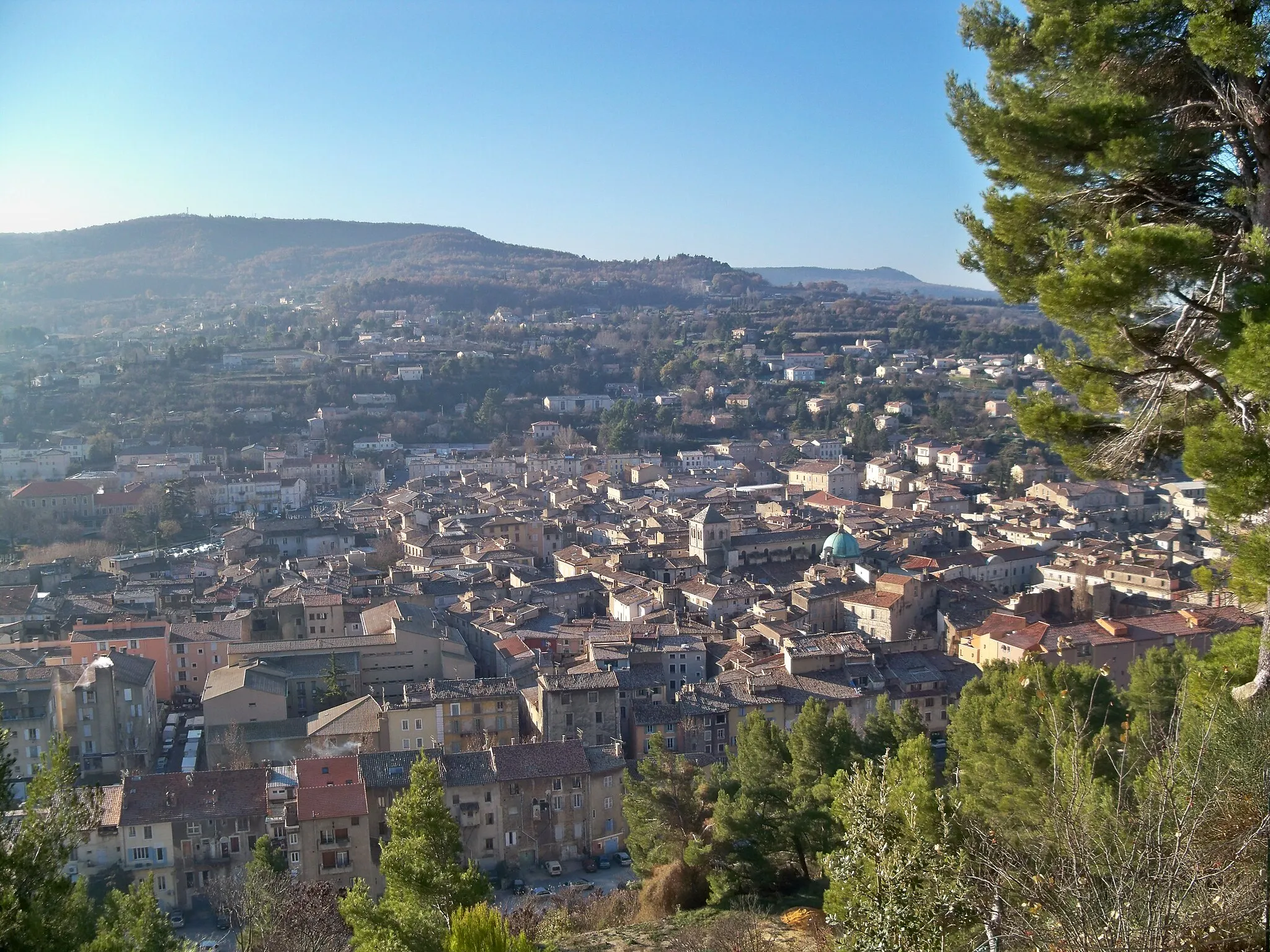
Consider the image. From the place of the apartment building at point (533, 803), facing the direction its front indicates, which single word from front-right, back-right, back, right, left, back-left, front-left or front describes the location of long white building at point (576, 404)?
back

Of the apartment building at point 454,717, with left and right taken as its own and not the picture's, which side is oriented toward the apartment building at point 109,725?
right

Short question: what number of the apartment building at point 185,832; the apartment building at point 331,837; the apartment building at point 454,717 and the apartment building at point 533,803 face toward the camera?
4

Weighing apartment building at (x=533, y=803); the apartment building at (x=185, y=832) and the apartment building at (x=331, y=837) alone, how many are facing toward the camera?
3

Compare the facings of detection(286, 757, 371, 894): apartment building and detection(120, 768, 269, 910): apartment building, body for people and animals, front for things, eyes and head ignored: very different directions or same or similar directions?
same or similar directions

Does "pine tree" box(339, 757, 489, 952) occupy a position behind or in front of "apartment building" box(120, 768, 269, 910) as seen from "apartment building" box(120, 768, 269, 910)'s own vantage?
in front

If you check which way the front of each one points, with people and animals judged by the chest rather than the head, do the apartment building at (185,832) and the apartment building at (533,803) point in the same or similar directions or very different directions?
same or similar directions

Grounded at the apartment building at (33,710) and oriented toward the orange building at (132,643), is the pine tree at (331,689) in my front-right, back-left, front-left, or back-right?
front-right

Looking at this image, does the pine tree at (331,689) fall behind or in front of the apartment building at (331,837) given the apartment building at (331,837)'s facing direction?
behind

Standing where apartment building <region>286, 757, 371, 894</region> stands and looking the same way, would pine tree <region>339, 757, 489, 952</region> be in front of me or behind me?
in front

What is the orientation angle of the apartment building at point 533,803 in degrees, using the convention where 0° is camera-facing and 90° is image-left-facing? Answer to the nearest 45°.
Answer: approximately 0°

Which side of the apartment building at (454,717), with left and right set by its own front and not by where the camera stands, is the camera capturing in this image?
front

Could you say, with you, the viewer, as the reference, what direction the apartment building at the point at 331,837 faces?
facing the viewer

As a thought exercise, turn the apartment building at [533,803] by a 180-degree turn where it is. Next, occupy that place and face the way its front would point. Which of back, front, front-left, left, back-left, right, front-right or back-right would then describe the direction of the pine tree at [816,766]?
back-right
